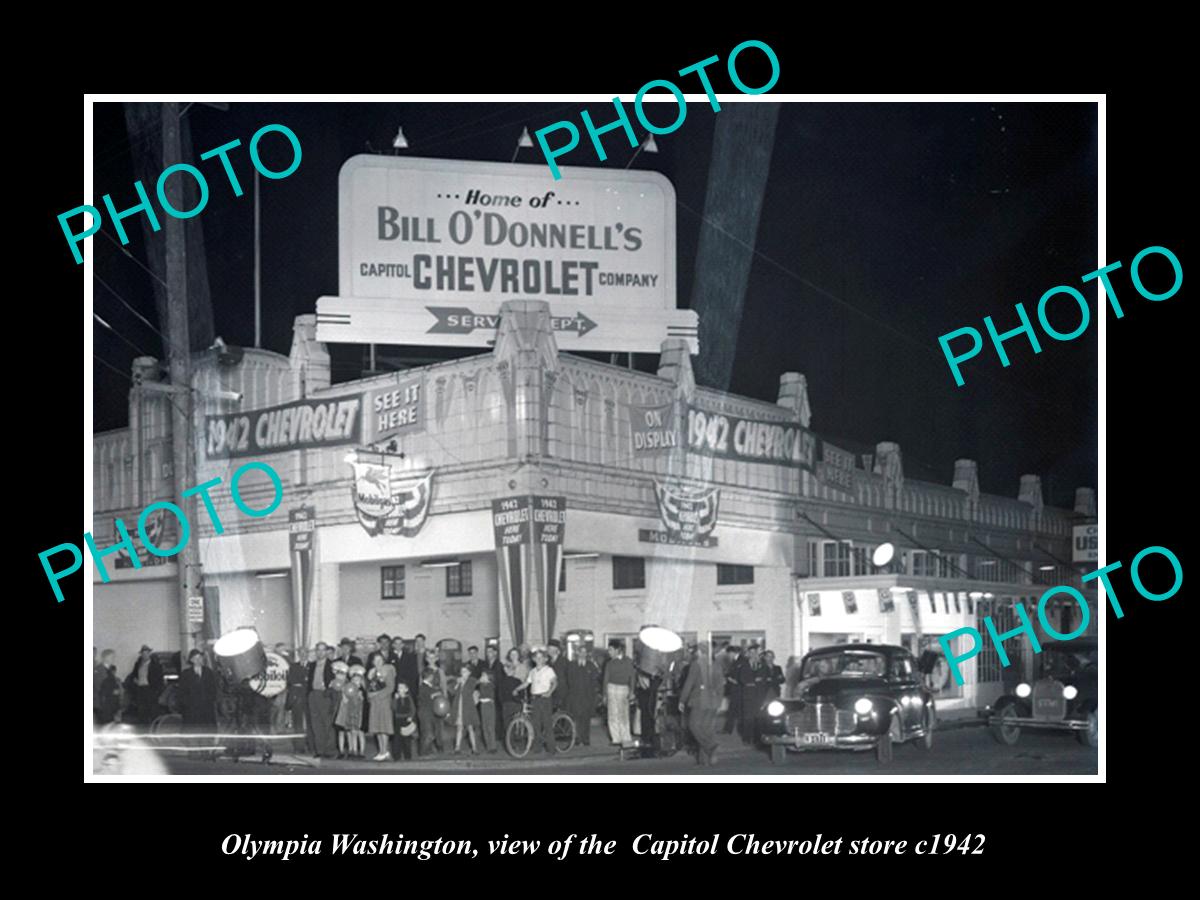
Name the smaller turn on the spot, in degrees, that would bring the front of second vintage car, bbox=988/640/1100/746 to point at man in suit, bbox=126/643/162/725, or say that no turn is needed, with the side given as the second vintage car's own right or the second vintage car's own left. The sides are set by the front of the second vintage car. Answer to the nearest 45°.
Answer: approximately 45° to the second vintage car's own right

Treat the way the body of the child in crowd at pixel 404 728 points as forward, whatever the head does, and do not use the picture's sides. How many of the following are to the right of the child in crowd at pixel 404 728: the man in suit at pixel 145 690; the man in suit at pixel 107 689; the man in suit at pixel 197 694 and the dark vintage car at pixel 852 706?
3
